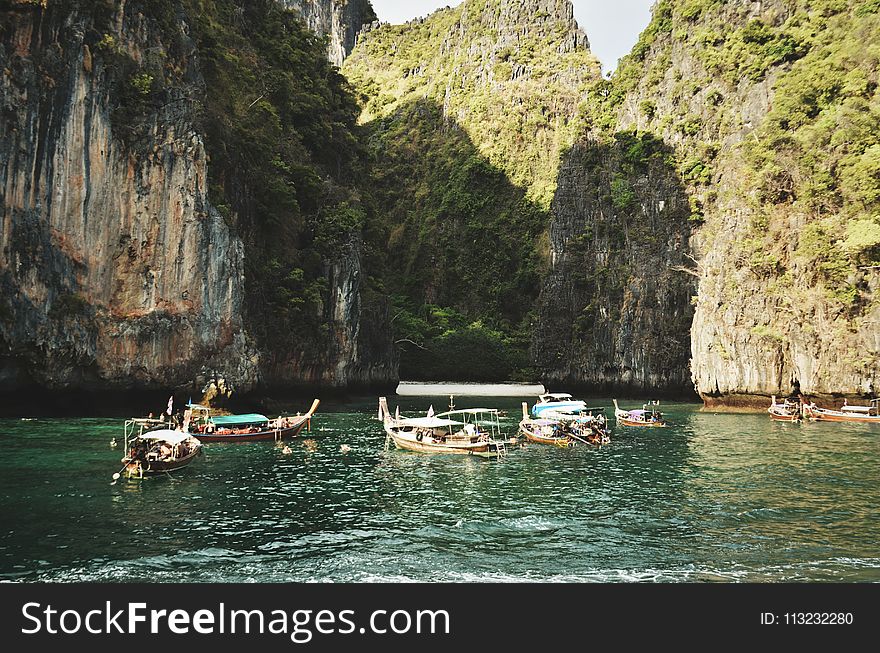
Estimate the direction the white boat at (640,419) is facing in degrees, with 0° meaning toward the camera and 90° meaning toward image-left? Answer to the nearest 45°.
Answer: approximately 90°

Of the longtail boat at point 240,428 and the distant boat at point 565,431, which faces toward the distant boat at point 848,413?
the longtail boat

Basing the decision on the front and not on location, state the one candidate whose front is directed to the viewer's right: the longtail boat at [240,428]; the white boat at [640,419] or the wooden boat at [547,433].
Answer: the longtail boat

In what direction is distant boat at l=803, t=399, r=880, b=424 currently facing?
to the viewer's left

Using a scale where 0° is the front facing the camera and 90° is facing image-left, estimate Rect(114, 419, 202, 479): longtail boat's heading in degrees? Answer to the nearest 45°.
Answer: approximately 225°

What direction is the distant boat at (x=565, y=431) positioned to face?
to the viewer's left

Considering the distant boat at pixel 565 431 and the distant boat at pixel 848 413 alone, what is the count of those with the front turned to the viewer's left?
2

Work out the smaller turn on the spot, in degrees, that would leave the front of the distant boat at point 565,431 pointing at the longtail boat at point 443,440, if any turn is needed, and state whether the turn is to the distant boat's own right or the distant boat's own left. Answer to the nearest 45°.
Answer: approximately 45° to the distant boat's own left

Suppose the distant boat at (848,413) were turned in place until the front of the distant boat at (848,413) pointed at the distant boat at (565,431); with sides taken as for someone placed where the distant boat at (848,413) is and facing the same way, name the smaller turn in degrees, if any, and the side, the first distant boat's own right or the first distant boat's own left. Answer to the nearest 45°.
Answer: approximately 45° to the first distant boat's own left

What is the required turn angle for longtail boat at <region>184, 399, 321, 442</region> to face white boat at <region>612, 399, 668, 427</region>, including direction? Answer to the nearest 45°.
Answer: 0° — it already faces it

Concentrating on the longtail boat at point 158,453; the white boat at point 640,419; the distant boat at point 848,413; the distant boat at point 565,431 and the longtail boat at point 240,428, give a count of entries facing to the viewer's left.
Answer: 3

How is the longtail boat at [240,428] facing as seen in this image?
to the viewer's right
